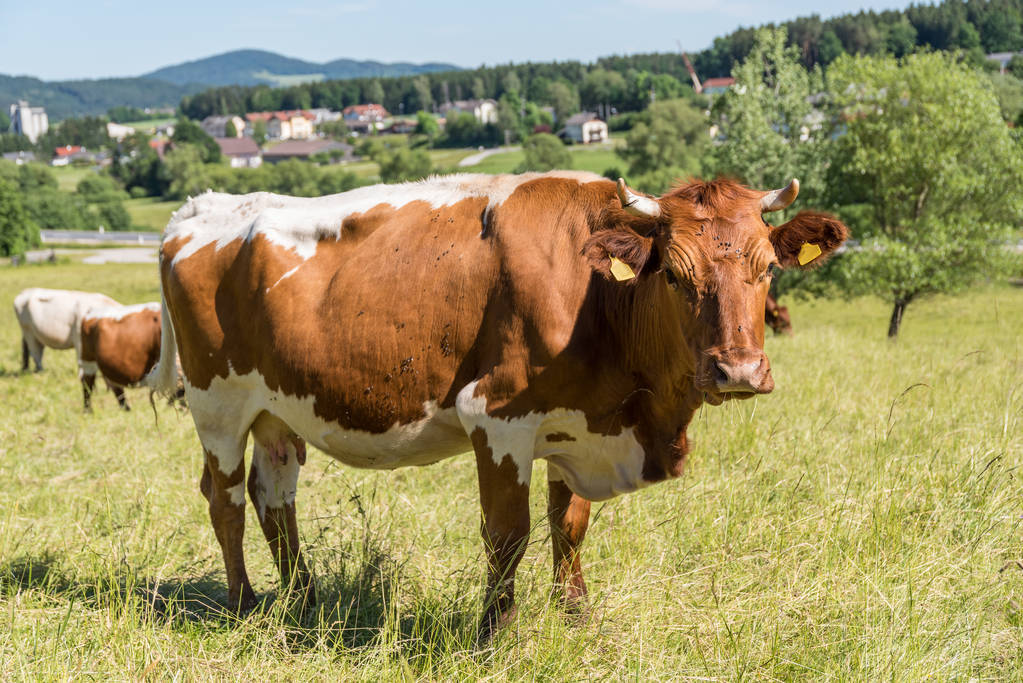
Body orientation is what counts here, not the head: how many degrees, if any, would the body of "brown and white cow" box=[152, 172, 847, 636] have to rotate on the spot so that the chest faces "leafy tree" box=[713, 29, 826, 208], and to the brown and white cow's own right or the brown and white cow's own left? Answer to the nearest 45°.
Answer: approximately 135° to the brown and white cow's own left

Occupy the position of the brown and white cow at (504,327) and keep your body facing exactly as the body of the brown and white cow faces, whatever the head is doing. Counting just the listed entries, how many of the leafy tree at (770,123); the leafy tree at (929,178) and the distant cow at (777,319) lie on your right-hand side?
0

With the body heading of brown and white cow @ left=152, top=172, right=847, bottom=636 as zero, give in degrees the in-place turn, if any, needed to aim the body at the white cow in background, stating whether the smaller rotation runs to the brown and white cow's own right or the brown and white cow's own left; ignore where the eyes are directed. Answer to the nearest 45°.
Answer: approximately 180°

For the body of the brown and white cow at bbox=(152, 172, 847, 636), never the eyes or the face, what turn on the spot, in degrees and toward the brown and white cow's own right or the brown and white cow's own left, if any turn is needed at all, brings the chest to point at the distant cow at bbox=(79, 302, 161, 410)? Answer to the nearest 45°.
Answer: approximately 180°

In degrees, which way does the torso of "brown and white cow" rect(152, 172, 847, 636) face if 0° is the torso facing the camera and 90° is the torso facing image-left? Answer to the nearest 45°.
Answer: approximately 315°

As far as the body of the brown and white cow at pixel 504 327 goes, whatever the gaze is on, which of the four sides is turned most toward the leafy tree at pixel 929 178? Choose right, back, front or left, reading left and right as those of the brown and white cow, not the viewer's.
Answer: left

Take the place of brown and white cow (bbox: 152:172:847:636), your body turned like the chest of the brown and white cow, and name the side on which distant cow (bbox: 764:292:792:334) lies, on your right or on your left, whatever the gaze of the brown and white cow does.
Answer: on your left
